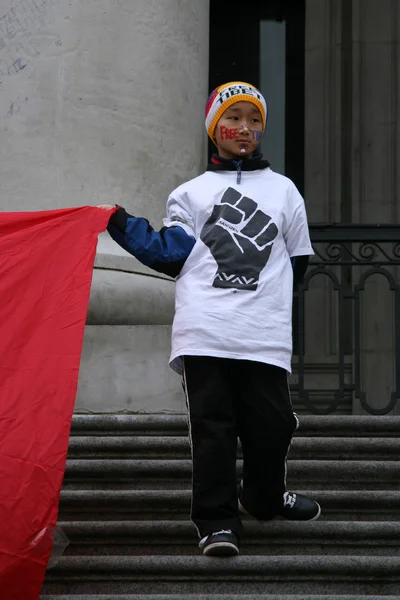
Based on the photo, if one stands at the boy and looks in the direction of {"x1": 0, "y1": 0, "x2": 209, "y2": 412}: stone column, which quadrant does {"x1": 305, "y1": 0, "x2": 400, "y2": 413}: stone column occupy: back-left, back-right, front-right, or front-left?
front-right

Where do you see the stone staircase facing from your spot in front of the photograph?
facing the viewer

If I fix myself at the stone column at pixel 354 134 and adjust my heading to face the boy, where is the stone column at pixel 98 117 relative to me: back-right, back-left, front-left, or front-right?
front-right

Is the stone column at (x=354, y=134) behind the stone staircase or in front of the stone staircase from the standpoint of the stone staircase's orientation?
behind
